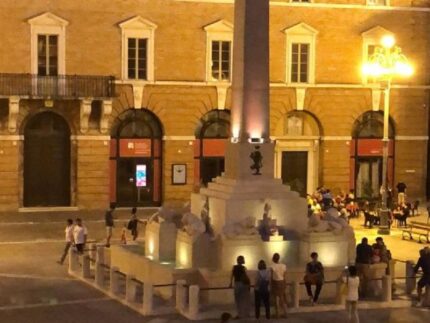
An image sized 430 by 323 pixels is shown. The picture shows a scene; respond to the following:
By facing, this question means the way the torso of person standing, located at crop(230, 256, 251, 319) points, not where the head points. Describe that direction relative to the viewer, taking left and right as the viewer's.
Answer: facing away from the viewer

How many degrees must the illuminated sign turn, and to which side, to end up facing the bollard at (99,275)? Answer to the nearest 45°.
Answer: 0° — it already faces it

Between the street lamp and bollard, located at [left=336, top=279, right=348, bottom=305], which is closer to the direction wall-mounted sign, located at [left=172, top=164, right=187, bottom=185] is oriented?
the bollard

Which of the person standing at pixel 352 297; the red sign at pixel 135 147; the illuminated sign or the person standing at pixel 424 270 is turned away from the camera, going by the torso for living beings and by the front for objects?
the person standing at pixel 352 297

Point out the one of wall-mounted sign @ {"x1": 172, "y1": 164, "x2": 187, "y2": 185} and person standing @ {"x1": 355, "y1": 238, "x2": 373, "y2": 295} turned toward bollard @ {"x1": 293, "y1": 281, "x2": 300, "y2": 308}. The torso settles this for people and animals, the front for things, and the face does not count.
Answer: the wall-mounted sign

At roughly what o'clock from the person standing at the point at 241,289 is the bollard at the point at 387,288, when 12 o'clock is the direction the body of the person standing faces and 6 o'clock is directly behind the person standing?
The bollard is roughly at 2 o'clock from the person standing.

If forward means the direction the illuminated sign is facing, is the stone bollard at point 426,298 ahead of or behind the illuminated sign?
ahead

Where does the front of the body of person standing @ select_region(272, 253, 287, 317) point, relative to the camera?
away from the camera

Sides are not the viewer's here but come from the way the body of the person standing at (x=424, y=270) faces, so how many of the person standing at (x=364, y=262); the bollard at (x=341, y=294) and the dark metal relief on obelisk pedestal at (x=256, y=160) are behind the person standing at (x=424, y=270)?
0

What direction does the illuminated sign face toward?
toward the camera

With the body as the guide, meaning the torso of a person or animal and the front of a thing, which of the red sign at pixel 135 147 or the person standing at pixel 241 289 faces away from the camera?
the person standing

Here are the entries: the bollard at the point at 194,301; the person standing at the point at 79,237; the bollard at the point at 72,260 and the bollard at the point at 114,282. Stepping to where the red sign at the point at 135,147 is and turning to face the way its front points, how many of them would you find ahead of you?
4

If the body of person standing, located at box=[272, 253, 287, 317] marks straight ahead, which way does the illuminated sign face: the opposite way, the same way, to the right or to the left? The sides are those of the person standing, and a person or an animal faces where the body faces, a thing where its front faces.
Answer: the opposite way

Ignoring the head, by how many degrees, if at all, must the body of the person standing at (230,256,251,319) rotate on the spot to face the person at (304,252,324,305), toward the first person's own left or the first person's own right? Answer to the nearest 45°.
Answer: approximately 45° to the first person's own right

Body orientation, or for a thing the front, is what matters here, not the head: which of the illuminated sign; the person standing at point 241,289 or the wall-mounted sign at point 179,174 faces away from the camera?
the person standing
